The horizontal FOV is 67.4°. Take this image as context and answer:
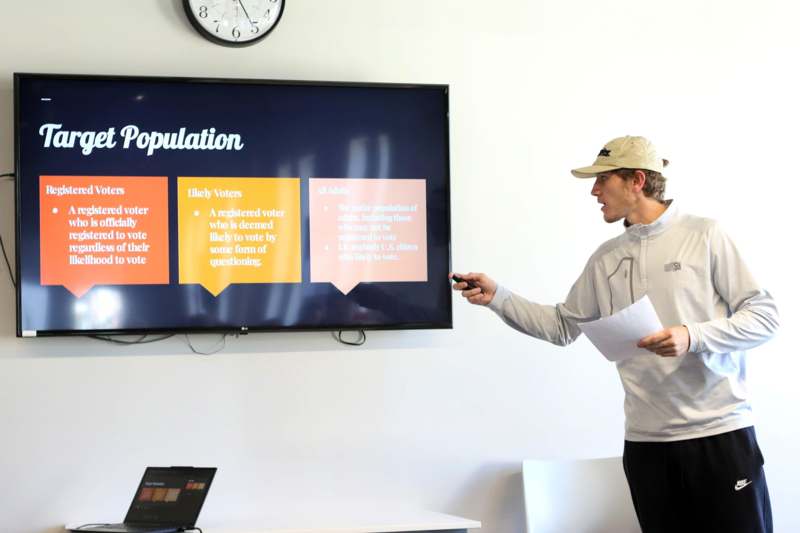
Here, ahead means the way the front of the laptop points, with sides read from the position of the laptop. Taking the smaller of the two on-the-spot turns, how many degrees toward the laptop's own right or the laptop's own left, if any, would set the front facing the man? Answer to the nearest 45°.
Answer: approximately 90° to the laptop's own left

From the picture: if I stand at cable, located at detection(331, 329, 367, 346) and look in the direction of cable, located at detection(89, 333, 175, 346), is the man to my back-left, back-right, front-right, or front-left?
back-left

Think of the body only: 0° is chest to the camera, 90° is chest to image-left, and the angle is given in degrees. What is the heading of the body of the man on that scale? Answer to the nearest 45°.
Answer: approximately 45°

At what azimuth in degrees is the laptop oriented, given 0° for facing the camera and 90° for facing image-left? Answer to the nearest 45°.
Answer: approximately 45°

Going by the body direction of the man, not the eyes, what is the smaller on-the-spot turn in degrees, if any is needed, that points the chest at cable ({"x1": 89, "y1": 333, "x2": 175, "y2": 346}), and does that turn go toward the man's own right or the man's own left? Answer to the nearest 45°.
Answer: approximately 45° to the man's own right

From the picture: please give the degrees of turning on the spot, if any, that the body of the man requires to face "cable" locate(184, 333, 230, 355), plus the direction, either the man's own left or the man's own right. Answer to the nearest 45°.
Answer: approximately 45° to the man's own right

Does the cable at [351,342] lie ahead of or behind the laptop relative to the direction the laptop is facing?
behind

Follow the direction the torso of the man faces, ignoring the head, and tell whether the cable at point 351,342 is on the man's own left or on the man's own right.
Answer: on the man's own right
